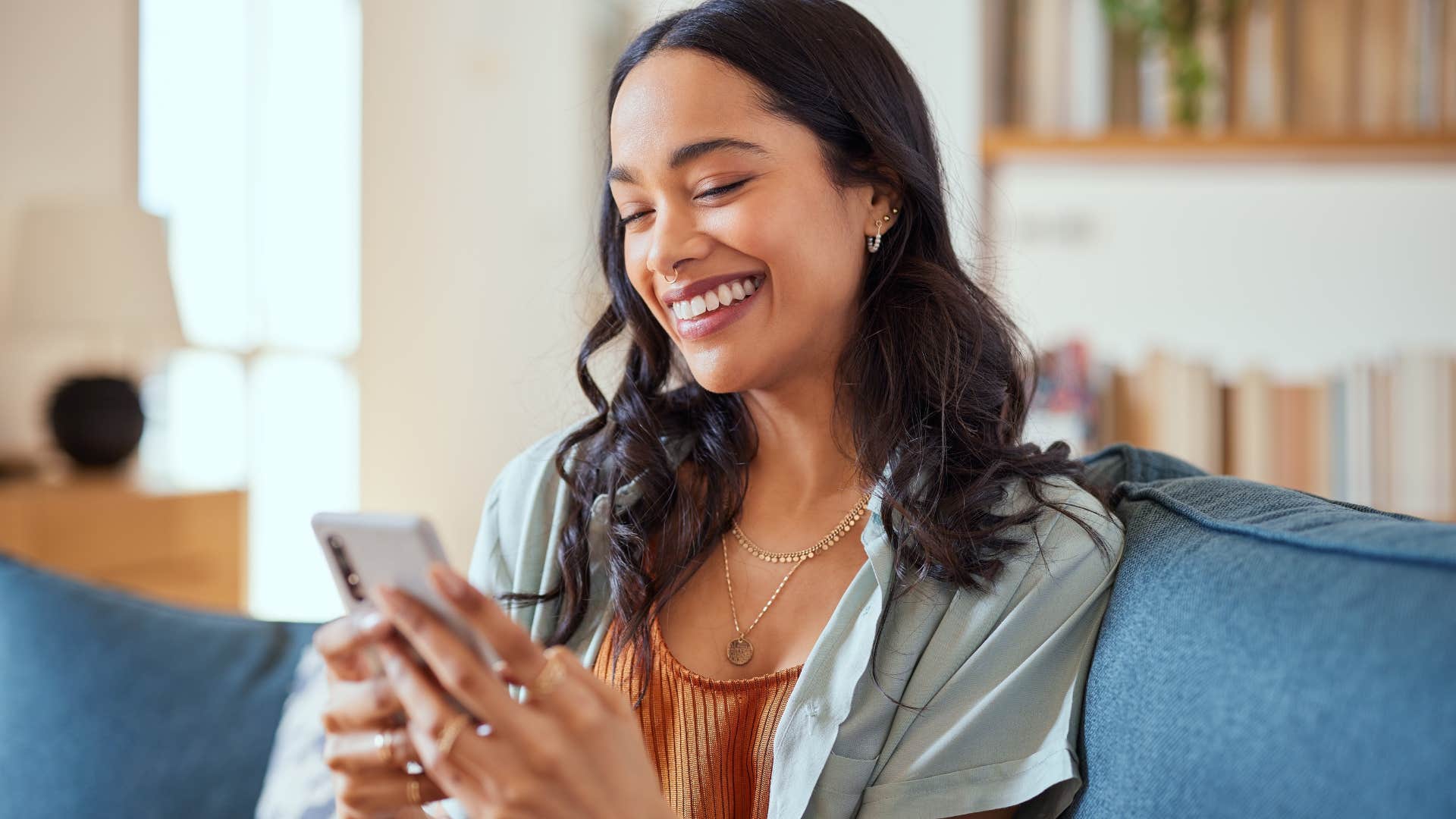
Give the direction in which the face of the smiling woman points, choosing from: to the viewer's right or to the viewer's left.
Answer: to the viewer's left

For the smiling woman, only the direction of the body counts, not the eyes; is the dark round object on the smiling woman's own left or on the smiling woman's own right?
on the smiling woman's own right

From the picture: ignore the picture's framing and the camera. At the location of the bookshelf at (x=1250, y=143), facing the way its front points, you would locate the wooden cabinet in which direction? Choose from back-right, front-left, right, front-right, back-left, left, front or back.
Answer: front-right

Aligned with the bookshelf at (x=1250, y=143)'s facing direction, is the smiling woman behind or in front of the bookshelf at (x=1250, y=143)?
in front

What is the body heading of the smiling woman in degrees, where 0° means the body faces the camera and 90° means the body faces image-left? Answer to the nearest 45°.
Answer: approximately 45°

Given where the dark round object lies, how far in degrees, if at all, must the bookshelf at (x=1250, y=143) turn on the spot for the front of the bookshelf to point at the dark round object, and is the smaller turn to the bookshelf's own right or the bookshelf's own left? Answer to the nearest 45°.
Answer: approximately 45° to the bookshelf's own right

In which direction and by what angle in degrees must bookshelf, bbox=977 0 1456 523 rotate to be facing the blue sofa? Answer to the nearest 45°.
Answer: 0° — it already faces it
